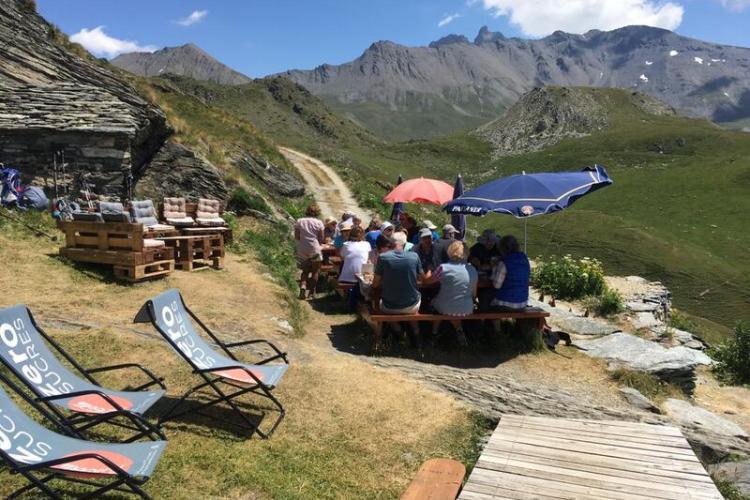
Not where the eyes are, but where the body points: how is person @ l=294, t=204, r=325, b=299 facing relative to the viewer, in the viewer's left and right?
facing away from the viewer

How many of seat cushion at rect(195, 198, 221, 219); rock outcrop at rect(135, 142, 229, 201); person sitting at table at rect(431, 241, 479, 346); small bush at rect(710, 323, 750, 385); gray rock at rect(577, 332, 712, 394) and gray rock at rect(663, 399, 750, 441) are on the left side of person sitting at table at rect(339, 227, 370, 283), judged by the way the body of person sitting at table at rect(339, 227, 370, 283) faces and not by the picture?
2

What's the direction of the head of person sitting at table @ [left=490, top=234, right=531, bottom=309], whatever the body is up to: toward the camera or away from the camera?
away from the camera

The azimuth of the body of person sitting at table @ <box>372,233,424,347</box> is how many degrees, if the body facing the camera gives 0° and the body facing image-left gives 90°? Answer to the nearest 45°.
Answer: approximately 180°

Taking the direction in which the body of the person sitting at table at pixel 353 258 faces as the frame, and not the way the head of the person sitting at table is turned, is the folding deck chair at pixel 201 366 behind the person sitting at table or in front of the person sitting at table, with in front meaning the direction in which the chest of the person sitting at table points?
behind

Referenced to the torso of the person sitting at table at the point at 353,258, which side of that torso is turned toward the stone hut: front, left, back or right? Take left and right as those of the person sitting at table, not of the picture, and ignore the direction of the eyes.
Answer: left

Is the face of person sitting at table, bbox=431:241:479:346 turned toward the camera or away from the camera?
away from the camera

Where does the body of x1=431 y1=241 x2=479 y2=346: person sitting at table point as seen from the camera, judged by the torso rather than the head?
away from the camera

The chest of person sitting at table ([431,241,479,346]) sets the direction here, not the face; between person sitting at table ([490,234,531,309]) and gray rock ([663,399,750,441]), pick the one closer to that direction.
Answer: the person sitting at table

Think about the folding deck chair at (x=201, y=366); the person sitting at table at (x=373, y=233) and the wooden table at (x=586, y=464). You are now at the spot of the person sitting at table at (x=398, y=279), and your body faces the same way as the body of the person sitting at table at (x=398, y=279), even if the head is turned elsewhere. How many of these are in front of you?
1
